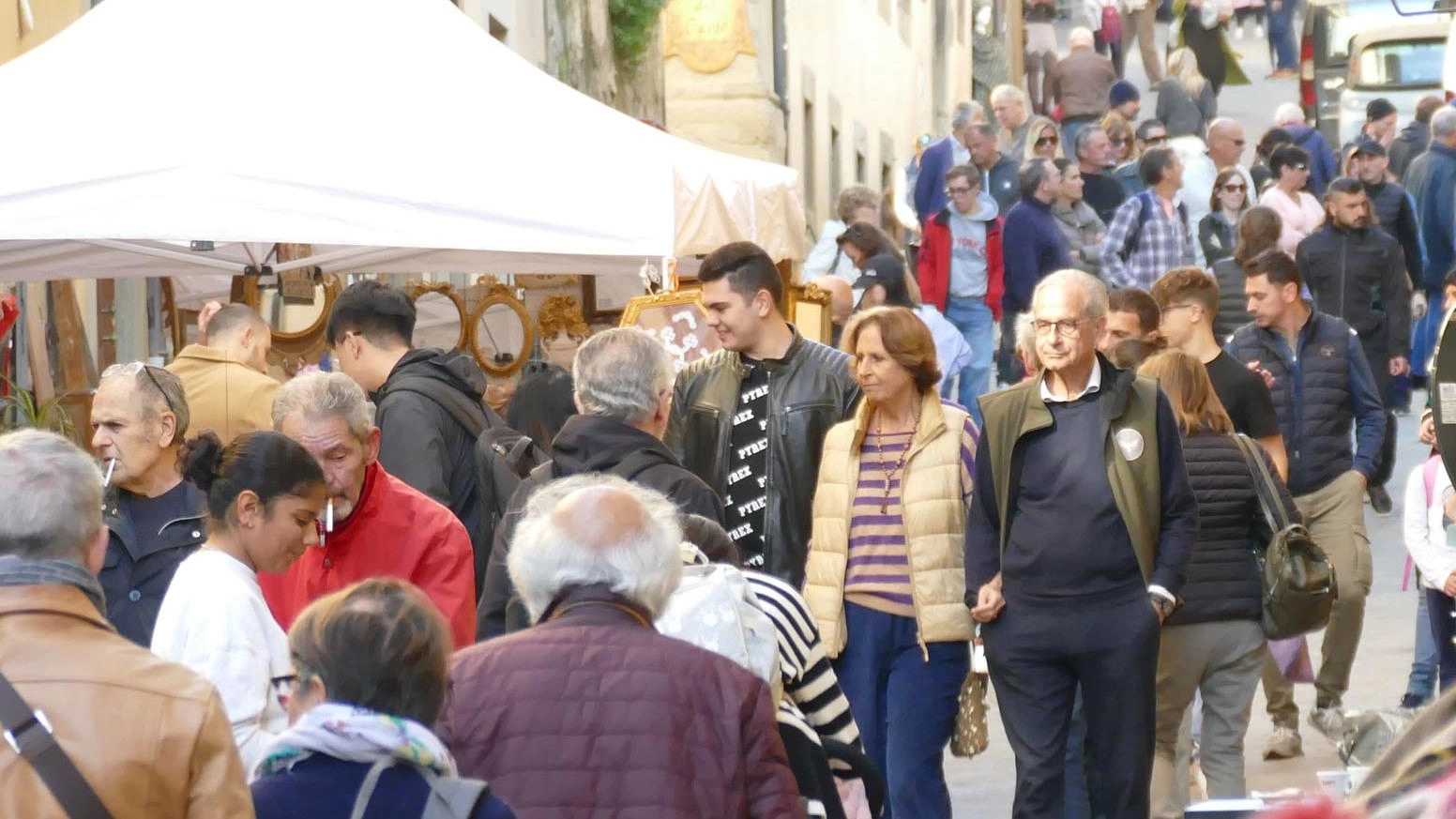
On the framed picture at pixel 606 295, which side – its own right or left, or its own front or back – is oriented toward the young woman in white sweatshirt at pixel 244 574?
front

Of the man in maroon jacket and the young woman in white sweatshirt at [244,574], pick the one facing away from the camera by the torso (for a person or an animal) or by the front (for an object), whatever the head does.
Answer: the man in maroon jacket

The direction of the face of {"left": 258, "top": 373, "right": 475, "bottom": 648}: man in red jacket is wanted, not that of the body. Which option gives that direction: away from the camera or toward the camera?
toward the camera

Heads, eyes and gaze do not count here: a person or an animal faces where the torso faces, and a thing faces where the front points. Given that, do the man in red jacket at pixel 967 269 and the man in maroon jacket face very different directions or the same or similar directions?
very different directions

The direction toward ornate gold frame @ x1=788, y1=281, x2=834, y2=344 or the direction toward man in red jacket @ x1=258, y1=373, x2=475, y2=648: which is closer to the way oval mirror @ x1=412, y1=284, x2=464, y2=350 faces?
the man in red jacket

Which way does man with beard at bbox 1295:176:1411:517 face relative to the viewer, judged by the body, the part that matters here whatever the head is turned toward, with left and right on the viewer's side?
facing the viewer

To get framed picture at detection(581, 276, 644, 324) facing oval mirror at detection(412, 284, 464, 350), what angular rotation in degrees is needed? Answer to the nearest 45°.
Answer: approximately 45° to its right

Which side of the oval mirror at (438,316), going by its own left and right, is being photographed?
front

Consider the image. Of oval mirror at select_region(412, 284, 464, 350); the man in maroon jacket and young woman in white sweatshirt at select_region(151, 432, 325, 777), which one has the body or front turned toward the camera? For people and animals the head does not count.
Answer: the oval mirror

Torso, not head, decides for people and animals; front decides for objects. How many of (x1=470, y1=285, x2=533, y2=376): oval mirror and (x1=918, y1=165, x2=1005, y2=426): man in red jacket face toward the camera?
2

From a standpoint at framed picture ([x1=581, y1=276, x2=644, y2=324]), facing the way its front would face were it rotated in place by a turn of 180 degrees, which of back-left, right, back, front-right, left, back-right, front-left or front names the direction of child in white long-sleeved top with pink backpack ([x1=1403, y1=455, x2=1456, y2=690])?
back-right

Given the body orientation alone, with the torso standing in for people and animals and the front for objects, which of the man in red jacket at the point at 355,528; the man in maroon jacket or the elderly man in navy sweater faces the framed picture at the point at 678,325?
the man in maroon jacket

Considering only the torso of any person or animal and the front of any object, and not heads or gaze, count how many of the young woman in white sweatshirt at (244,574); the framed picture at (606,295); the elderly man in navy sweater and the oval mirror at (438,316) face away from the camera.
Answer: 0

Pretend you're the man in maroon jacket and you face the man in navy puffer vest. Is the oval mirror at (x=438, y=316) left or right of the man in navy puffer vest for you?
left

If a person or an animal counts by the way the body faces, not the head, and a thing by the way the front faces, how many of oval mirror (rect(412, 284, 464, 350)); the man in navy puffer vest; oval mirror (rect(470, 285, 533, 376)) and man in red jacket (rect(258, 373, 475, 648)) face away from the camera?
0
